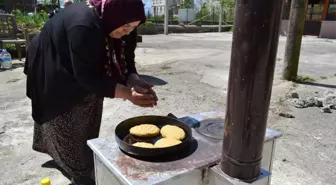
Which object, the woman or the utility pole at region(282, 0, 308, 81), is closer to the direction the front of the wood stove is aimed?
the woman

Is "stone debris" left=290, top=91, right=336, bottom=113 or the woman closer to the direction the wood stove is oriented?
the woman
